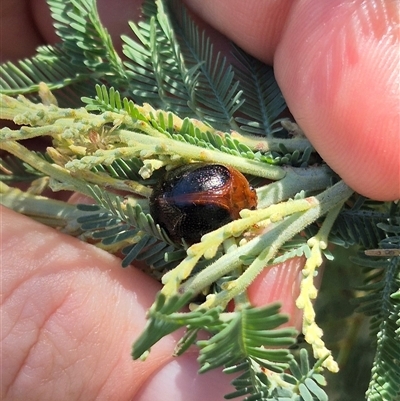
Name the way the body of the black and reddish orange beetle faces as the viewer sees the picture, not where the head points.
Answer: to the viewer's right
